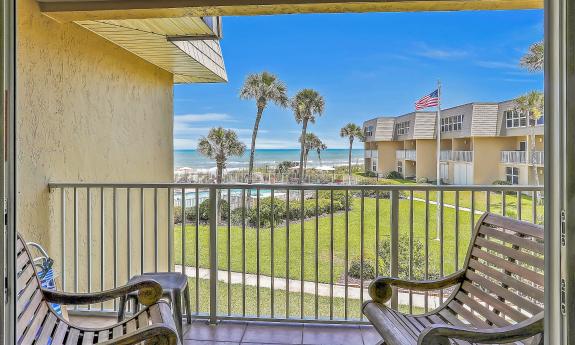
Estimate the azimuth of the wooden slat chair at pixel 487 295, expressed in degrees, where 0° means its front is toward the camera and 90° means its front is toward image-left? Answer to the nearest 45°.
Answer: approximately 45°

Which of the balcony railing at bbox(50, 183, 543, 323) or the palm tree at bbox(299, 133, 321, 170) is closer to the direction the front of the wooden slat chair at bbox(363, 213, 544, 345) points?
the balcony railing

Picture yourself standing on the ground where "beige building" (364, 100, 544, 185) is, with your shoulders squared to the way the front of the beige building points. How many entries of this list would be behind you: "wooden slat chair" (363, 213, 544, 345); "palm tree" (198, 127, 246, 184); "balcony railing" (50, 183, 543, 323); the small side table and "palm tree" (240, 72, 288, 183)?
0

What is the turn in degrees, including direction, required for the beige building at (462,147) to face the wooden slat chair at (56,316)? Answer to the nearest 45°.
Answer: approximately 45° to its left

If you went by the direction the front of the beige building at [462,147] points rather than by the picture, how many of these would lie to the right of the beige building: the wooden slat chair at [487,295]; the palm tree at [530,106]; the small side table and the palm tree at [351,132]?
1

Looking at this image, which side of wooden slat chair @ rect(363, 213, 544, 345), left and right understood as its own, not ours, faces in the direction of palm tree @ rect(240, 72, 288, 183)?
right

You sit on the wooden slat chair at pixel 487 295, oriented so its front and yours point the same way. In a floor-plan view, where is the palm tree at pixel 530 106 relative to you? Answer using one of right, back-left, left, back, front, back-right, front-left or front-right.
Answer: back-right

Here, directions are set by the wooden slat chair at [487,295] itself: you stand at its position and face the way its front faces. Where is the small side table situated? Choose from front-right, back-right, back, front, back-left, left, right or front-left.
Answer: front-right

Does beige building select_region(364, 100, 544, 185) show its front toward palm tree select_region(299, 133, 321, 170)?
no

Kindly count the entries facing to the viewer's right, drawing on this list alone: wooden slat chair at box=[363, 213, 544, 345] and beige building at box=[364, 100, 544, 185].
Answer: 0

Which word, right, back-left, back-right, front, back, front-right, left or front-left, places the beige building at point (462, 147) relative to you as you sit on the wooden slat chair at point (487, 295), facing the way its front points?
back-right

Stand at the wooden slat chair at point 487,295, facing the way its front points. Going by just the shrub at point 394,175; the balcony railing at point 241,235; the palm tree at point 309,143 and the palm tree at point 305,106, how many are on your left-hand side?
0

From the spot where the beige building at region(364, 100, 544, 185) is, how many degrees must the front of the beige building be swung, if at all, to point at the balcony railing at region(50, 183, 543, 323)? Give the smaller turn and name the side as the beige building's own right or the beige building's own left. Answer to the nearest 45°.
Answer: approximately 45° to the beige building's own left

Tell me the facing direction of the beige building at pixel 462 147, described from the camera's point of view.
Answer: facing the viewer and to the left of the viewer
